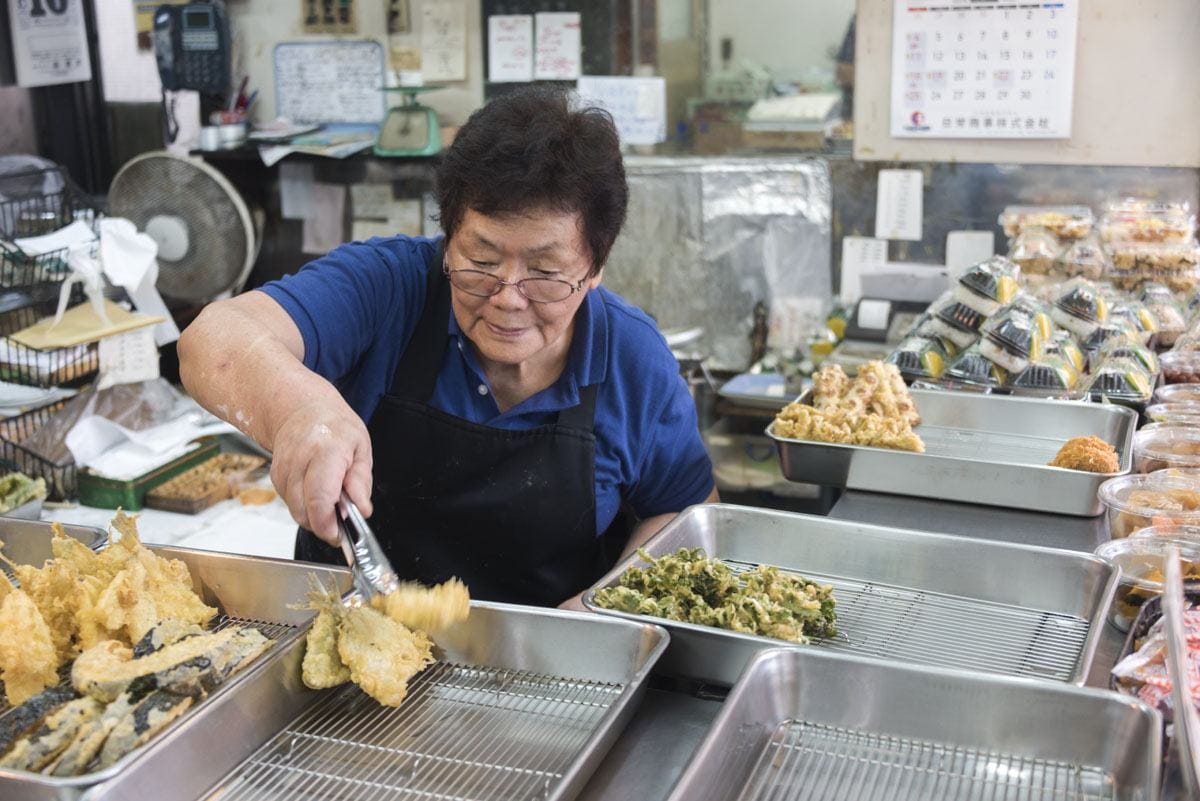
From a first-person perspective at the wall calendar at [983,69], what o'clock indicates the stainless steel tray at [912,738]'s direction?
The stainless steel tray is roughly at 12 o'clock from the wall calendar.

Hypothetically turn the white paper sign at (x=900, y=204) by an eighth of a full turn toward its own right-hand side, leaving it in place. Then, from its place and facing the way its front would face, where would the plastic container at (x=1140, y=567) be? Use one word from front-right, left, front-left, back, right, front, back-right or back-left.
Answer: front-left

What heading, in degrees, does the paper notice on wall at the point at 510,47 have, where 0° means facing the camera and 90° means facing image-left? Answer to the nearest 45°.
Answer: approximately 0°

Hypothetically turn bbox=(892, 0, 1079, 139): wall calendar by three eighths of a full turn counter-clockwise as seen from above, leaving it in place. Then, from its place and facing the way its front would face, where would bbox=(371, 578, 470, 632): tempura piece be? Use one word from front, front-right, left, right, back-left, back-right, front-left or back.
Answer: back-right

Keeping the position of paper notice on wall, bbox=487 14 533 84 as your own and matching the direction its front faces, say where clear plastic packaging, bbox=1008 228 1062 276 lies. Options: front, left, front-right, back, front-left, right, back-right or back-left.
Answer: front-left

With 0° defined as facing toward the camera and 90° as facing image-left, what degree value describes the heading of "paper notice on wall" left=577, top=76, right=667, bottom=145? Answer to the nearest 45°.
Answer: approximately 0°

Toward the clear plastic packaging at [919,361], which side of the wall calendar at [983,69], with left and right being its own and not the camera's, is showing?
front

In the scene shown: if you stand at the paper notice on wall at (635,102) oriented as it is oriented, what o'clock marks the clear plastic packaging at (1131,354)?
The clear plastic packaging is roughly at 11 o'clock from the paper notice on wall.

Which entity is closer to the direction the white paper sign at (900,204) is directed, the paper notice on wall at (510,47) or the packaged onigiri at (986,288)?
the packaged onigiri

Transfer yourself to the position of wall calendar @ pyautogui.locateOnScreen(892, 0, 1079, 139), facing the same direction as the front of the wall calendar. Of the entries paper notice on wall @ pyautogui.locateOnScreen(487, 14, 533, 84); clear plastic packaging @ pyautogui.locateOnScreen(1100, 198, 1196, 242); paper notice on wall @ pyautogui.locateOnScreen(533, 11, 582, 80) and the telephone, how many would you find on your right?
3
